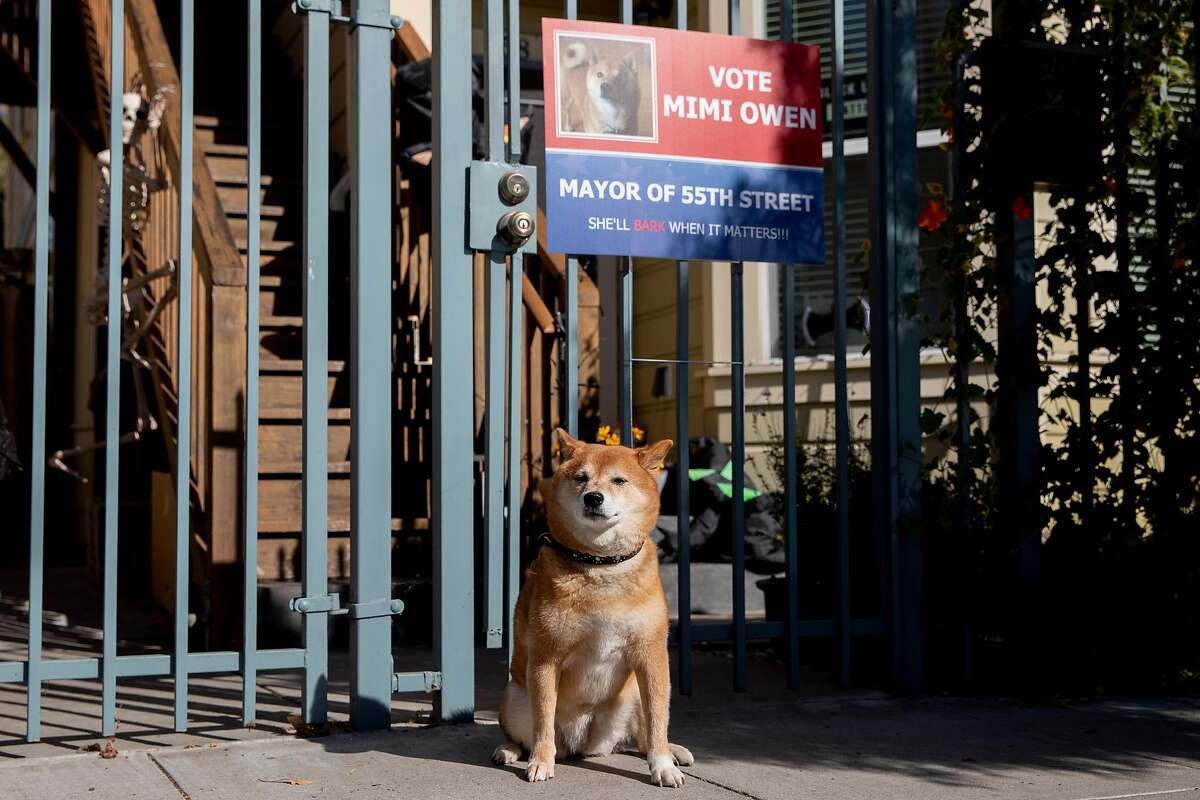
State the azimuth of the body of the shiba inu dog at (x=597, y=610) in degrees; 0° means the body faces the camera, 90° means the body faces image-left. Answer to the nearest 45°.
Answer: approximately 0°

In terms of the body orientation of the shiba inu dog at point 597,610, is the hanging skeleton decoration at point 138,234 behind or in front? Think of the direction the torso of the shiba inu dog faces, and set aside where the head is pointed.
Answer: behind

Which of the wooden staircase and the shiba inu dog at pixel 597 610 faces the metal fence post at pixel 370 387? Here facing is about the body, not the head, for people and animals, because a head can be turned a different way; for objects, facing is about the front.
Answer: the wooden staircase

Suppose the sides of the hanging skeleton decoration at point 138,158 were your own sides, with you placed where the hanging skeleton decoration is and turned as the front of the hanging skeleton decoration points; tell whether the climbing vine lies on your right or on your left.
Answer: on your left

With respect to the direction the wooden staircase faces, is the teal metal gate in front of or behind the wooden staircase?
in front

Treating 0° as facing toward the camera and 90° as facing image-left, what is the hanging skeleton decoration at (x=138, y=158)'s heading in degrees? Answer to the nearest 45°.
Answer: approximately 45°

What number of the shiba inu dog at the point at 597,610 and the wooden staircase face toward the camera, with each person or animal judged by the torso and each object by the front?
2

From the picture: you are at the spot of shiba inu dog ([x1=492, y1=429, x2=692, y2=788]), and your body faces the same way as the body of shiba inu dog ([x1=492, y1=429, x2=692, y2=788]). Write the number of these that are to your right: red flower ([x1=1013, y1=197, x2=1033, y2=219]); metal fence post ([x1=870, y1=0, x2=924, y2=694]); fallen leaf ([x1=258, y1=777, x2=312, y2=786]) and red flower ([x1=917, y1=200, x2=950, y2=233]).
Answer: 1

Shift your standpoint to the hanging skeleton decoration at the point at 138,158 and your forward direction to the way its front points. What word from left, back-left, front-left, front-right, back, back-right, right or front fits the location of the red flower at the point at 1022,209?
left

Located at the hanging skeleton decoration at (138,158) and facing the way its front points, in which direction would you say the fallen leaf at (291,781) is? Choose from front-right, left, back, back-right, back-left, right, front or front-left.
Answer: front-left

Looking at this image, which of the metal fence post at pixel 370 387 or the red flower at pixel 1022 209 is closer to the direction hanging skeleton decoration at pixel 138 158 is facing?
the metal fence post

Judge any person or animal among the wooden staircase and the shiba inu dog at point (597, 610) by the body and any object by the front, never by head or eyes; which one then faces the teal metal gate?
the wooden staircase
